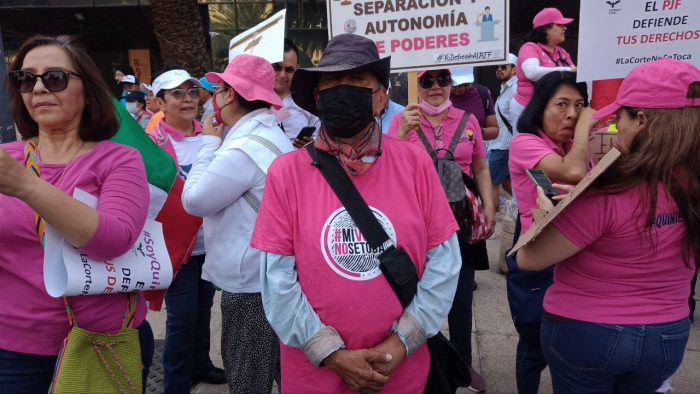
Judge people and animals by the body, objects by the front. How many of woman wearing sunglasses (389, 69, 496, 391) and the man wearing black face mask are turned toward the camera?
2

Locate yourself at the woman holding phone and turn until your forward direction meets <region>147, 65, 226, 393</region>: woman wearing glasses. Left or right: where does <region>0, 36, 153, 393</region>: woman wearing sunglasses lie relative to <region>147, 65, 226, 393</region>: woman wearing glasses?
left

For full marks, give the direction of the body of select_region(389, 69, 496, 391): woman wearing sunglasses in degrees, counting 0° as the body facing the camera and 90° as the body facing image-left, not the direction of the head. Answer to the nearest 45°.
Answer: approximately 0°

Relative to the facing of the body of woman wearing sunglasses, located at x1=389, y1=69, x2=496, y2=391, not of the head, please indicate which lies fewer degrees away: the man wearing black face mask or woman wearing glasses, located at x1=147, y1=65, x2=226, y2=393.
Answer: the man wearing black face mask

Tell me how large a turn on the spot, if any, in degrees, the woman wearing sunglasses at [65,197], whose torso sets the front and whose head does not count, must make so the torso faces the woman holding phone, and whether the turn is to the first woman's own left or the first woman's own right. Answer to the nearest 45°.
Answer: approximately 135° to the first woman's own left
